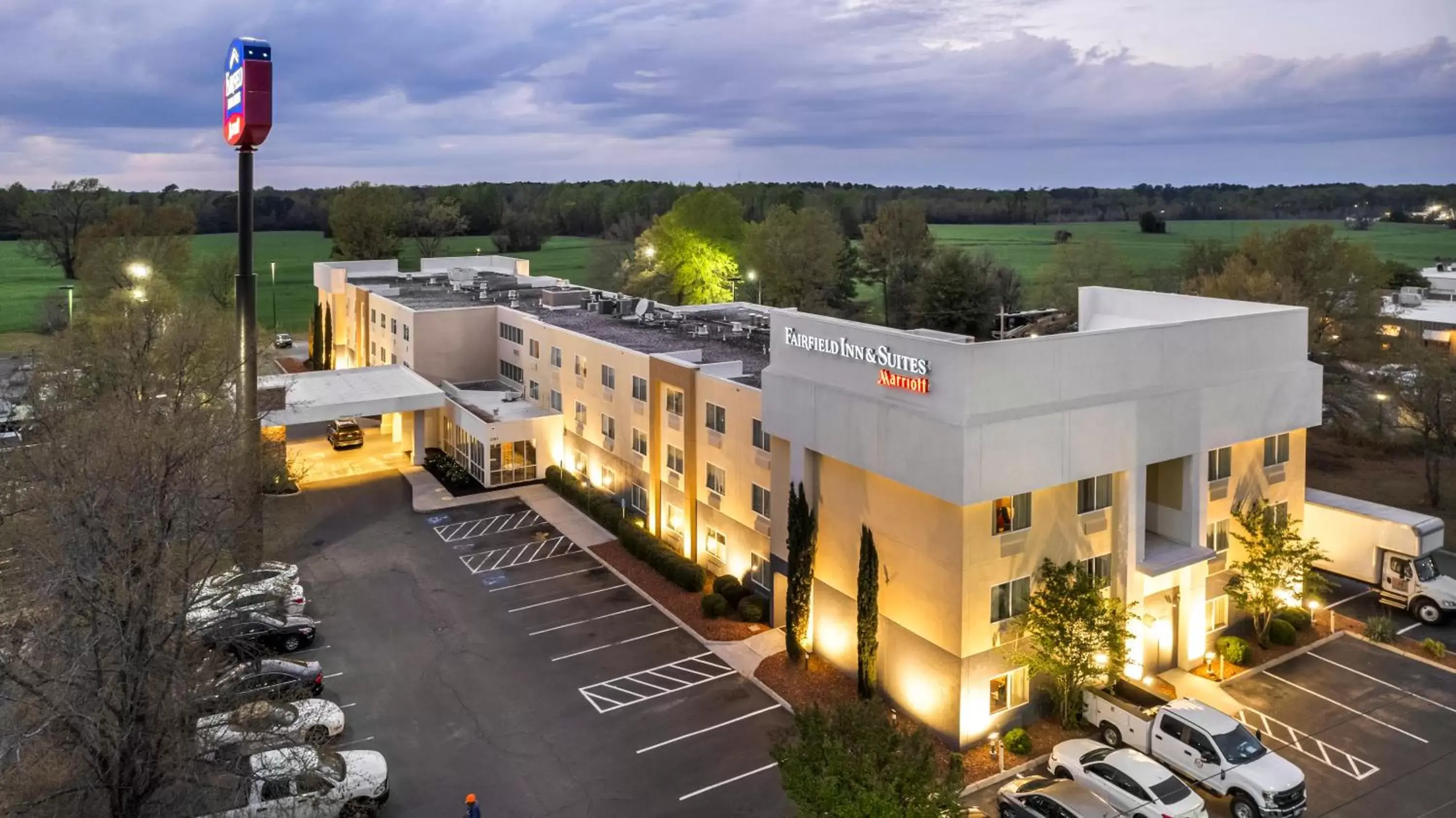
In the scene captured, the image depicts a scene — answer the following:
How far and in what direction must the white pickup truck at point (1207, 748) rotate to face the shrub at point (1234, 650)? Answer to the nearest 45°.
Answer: approximately 135° to its left

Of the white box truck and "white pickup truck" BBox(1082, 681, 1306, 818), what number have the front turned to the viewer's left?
0

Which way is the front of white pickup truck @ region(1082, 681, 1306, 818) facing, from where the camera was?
facing the viewer and to the right of the viewer

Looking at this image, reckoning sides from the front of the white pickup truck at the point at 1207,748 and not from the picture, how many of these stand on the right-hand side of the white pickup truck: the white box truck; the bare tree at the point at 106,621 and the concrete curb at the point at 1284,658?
1

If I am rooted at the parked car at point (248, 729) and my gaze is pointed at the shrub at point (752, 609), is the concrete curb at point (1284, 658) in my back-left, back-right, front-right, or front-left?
front-right

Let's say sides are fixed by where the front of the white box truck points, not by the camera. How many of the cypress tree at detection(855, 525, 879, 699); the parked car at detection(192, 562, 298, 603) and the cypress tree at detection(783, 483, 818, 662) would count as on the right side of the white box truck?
3

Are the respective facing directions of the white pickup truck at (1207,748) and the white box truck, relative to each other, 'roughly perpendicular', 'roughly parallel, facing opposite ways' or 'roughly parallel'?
roughly parallel

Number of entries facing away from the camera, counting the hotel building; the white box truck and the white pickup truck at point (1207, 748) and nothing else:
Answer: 0
